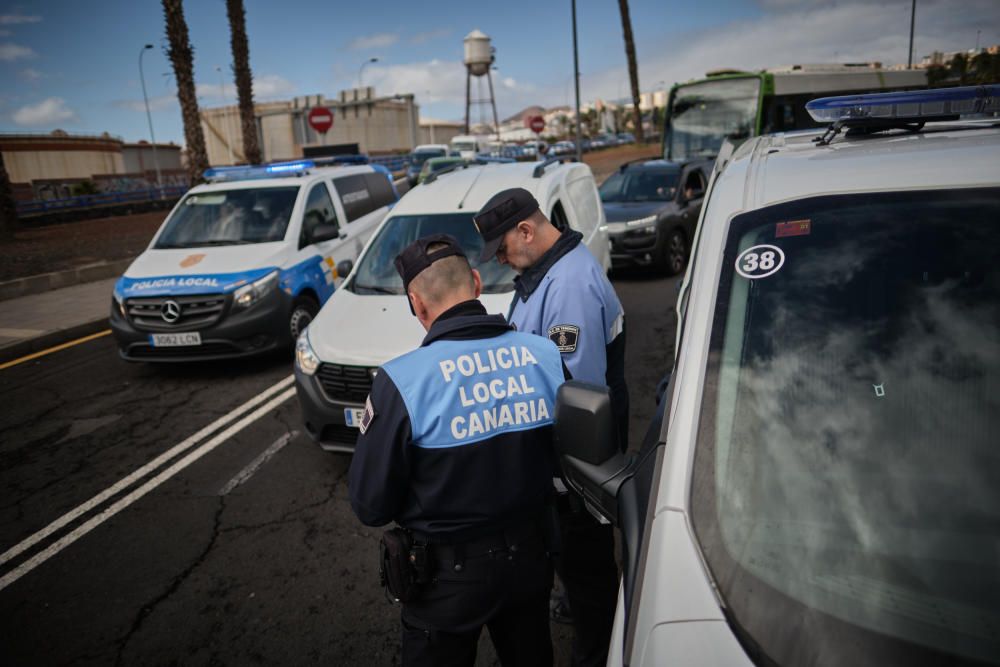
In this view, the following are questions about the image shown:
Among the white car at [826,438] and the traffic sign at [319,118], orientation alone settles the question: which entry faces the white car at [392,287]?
the traffic sign

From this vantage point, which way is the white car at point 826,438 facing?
toward the camera

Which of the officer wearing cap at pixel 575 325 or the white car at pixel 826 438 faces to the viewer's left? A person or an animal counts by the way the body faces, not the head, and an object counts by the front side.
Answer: the officer wearing cap

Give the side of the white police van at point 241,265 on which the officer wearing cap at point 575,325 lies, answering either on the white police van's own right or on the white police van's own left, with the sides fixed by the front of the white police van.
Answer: on the white police van's own left

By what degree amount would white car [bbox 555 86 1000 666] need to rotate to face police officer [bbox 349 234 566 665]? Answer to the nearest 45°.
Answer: approximately 90° to its right

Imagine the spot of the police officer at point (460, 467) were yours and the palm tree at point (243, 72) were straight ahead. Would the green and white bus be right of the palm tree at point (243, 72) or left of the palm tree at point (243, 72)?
right

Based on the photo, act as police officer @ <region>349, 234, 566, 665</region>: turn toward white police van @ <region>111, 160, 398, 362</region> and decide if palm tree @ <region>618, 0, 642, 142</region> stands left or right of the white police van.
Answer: right

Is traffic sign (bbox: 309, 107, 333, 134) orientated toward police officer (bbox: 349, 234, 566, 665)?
yes

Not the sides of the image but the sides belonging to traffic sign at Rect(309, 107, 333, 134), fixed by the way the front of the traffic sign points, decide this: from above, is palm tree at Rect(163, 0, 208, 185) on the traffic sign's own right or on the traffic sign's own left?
on the traffic sign's own right

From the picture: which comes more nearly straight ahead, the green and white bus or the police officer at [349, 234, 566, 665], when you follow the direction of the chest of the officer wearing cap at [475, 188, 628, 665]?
the police officer

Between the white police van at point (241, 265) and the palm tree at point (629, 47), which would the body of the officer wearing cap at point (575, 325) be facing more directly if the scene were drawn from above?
the white police van

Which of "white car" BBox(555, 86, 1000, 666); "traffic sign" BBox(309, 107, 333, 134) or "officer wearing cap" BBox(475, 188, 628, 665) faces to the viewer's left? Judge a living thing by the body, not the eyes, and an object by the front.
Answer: the officer wearing cap

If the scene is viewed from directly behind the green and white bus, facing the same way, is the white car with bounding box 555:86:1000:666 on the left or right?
on its left

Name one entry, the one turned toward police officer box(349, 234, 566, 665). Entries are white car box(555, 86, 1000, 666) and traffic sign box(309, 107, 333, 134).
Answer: the traffic sign

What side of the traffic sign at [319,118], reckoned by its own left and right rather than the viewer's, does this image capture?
front

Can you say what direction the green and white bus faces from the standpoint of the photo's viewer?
facing the viewer and to the left of the viewer

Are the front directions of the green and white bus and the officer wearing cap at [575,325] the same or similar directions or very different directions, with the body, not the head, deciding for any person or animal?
same or similar directions

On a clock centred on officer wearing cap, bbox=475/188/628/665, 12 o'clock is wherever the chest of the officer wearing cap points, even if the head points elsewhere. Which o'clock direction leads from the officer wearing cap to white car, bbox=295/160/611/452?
The white car is roughly at 2 o'clock from the officer wearing cap.
